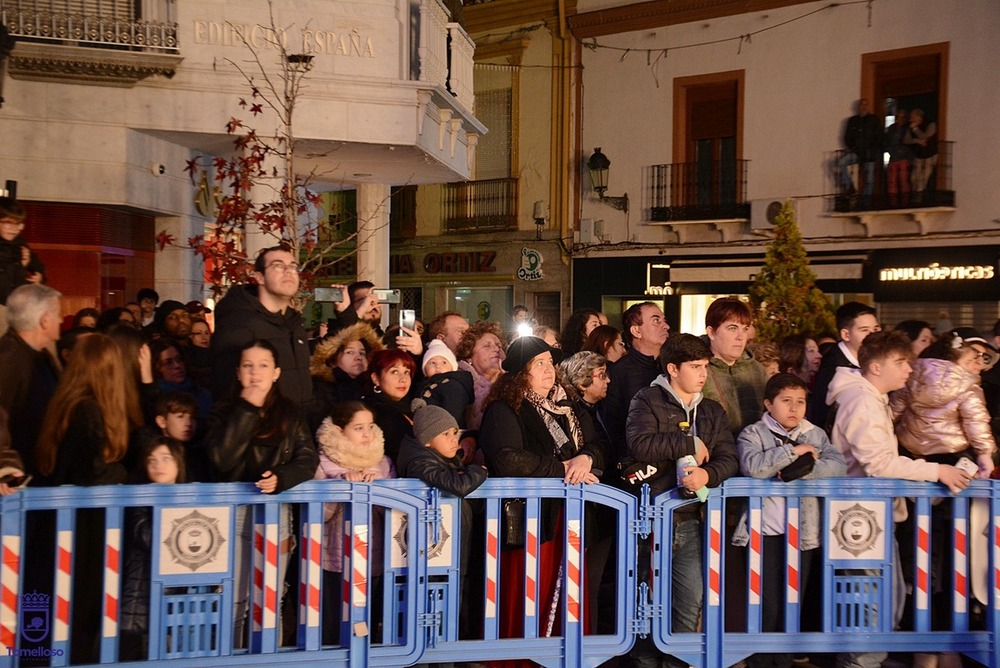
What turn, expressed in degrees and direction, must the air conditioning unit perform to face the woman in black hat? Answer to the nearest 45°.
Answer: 0° — it already faces them

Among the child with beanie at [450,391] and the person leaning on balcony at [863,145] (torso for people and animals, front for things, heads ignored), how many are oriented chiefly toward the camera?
2

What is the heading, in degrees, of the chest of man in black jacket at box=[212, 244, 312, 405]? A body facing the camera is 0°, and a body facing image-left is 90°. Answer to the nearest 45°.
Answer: approximately 315°

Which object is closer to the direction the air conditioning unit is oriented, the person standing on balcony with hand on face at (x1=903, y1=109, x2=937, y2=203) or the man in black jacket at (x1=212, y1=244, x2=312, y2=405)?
the man in black jacket

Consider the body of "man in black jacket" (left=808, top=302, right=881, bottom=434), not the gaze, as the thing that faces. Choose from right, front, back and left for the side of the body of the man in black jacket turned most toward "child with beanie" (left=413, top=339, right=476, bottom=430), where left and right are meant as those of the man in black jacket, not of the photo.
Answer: right

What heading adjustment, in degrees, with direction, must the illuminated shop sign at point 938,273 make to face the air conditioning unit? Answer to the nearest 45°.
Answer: approximately 90° to its right

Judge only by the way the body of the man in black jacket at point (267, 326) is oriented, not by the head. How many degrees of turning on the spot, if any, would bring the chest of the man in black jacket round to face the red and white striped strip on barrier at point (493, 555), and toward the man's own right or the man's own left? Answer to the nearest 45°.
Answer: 0° — they already face it
